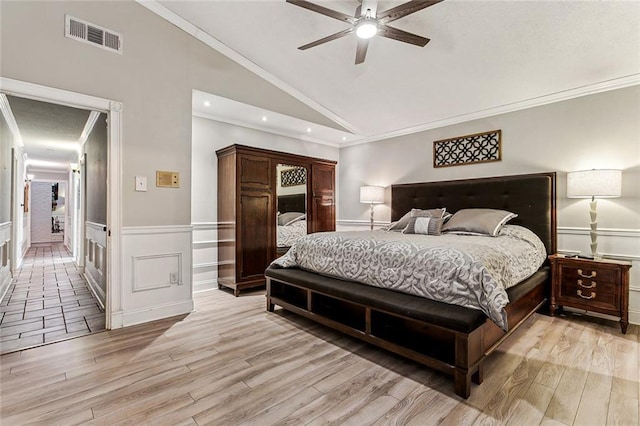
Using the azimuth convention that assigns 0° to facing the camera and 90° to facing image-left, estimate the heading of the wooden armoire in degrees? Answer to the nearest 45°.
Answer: approximately 315°

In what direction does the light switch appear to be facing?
toward the camera

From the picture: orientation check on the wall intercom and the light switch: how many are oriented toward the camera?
2

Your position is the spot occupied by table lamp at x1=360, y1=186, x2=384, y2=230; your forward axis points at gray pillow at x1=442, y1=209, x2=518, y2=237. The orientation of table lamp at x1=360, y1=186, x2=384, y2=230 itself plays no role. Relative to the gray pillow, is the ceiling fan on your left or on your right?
right

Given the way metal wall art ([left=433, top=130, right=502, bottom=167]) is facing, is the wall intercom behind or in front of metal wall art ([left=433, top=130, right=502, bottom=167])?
in front

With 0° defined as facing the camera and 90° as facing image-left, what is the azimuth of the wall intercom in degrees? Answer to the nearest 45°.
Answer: approximately 0°
